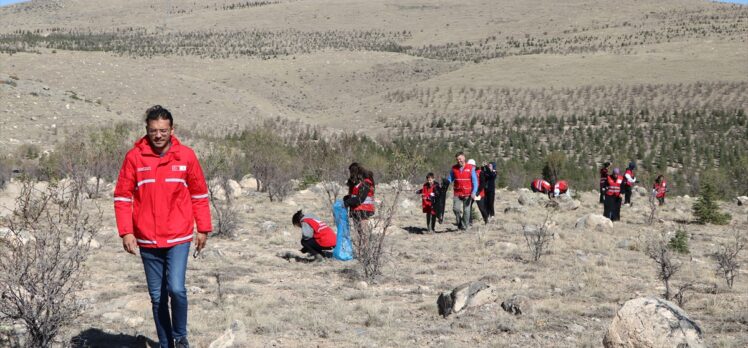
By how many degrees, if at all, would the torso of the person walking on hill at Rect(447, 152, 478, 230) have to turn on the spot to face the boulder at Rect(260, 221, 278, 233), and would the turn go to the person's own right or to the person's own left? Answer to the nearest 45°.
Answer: approximately 90° to the person's own right

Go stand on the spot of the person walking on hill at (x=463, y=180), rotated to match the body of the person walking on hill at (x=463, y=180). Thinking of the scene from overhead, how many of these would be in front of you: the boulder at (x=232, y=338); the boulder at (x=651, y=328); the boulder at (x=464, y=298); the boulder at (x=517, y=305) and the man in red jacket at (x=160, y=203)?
5

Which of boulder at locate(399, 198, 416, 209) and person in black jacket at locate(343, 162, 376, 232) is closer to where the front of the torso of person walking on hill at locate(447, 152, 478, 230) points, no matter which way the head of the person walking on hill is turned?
the person in black jacket

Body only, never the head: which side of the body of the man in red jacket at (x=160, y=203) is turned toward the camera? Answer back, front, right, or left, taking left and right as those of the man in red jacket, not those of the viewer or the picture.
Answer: front

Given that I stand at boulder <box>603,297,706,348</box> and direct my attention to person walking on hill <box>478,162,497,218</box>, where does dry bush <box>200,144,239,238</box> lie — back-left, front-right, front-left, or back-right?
front-left

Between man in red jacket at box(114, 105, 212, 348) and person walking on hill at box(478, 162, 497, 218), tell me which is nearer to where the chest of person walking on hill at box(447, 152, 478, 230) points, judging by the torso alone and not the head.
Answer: the man in red jacket

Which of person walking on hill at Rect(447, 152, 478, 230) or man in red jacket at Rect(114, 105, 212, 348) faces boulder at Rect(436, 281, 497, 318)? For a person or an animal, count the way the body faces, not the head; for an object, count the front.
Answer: the person walking on hill

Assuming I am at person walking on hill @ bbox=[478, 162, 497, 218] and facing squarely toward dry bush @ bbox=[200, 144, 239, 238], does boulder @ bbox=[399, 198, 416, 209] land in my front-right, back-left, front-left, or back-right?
front-right

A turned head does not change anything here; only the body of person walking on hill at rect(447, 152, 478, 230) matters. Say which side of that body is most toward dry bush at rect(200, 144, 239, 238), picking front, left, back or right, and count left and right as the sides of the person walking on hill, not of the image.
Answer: right

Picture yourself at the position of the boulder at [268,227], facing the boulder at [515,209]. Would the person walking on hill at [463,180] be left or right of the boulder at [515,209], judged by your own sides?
right

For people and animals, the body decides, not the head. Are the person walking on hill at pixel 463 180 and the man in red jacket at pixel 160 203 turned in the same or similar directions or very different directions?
same or similar directions
